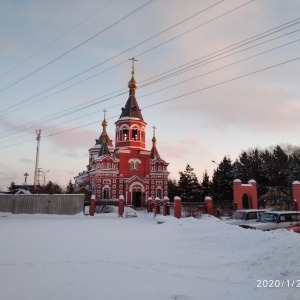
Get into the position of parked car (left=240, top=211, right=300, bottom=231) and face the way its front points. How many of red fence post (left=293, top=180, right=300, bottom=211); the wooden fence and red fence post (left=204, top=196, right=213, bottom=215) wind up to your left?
0

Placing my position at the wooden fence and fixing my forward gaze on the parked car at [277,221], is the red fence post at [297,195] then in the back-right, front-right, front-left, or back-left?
front-left

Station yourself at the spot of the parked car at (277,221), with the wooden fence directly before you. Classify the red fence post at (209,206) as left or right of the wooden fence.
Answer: right

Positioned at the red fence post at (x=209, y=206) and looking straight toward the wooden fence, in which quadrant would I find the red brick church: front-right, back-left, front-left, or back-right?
front-right

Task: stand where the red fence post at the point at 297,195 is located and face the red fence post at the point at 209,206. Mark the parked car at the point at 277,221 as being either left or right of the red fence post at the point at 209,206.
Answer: left

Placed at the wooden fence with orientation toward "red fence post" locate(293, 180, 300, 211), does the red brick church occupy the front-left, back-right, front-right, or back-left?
front-left

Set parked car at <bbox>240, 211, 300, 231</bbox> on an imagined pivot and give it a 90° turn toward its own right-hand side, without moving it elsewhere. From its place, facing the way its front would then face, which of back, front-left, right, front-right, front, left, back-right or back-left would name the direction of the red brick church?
front

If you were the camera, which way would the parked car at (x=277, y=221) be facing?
facing the viewer and to the left of the viewer

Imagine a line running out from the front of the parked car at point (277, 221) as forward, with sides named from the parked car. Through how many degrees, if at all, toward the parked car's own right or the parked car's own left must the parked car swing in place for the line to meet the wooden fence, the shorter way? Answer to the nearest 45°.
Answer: approximately 45° to the parked car's own right

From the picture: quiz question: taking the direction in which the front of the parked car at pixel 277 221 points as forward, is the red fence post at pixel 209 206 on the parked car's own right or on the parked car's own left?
on the parked car's own right

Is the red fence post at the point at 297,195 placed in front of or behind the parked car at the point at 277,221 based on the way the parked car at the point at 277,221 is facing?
behind
